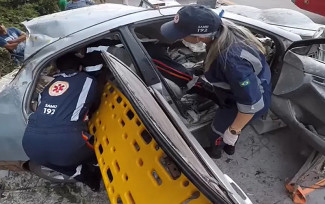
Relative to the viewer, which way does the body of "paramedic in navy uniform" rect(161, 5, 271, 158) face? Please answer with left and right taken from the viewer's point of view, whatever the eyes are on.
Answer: facing to the left of the viewer

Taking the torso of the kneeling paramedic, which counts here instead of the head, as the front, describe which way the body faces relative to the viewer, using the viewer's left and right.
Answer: facing away from the viewer and to the right of the viewer

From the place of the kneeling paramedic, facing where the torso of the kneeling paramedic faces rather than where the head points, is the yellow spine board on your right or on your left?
on your right

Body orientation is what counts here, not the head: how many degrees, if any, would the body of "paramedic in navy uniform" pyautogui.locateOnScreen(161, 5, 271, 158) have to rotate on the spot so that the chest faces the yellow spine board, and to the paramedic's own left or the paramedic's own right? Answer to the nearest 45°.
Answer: approximately 45° to the paramedic's own left

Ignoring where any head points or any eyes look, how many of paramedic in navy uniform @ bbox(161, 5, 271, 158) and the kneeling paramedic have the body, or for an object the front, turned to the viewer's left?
1

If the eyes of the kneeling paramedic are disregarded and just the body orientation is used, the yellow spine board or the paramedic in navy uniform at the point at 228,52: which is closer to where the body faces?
the paramedic in navy uniform

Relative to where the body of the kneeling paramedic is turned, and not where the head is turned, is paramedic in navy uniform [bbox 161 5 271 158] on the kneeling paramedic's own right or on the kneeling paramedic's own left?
on the kneeling paramedic's own right

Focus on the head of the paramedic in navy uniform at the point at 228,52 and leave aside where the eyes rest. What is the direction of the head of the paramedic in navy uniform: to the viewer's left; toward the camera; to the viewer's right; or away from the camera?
to the viewer's left

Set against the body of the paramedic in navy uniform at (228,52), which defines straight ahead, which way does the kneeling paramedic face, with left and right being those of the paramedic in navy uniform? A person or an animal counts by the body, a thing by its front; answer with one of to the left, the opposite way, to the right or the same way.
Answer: to the right

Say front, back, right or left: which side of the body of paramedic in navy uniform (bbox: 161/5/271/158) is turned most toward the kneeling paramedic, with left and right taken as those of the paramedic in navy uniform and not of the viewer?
front
